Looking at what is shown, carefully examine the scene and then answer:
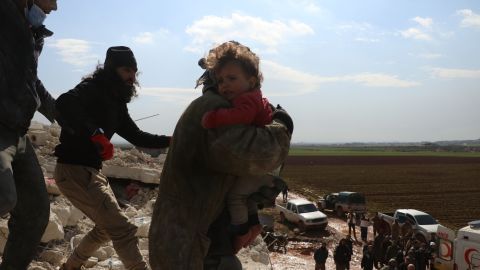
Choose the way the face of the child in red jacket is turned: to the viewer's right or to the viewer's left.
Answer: to the viewer's left

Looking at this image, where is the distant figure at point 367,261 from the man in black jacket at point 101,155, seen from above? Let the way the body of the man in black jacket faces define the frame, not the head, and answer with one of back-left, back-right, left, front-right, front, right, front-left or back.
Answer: front-left

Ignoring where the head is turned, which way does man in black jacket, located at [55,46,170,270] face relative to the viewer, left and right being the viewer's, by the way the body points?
facing to the right of the viewer

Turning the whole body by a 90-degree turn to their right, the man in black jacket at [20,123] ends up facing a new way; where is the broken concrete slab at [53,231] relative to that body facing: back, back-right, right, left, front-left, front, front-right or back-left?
back

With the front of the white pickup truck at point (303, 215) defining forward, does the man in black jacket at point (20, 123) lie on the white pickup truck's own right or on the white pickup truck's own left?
on the white pickup truck's own right

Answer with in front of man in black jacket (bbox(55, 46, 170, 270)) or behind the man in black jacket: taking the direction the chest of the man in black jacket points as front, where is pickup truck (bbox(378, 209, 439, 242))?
in front

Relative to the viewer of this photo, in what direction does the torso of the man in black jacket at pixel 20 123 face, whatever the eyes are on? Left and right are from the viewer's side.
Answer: facing to the right of the viewer
